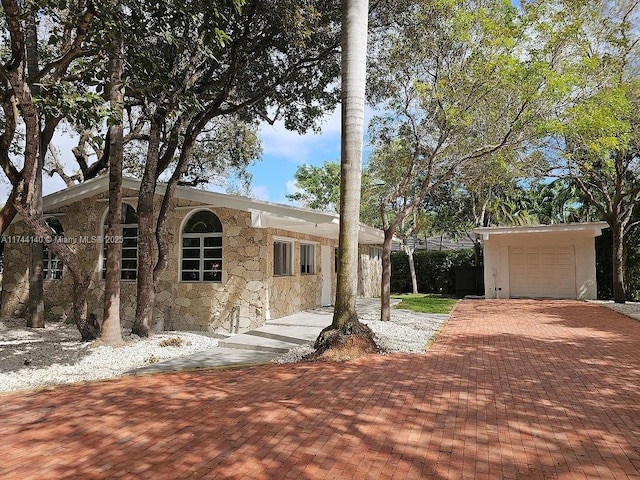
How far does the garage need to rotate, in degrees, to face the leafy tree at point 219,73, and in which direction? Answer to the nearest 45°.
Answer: approximately 45° to its right

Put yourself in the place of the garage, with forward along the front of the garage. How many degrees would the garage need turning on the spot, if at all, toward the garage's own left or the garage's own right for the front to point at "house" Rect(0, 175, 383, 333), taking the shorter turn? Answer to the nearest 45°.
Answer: approximately 45° to the garage's own right

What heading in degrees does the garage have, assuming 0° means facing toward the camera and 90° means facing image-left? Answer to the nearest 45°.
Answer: approximately 0°

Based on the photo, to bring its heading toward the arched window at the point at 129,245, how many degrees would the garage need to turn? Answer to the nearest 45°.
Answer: approximately 45° to its right

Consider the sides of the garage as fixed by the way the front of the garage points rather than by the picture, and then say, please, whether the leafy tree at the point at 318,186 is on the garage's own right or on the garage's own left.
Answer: on the garage's own right

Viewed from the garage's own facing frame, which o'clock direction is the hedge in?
The hedge is roughly at 4 o'clock from the garage.
